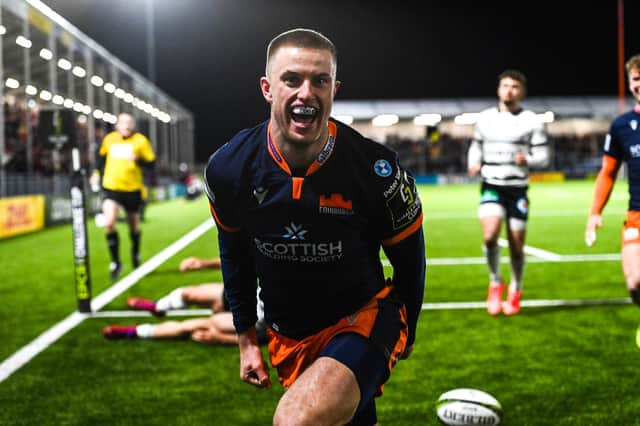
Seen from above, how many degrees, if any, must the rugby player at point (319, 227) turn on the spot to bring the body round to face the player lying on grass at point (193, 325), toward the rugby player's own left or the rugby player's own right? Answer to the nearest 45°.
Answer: approximately 180°

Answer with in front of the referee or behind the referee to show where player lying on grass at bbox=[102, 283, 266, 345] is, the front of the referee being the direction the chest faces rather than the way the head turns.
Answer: in front

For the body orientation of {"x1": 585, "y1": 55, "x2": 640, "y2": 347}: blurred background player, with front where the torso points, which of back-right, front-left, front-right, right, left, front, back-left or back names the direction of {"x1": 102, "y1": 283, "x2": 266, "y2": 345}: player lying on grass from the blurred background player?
right

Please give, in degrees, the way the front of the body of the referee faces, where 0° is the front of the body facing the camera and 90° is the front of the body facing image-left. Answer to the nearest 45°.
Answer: approximately 0°

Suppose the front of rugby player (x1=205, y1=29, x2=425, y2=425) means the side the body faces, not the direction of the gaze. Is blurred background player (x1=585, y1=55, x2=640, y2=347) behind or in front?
behind

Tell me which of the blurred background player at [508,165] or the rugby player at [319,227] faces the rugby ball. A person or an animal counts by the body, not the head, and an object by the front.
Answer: the blurred background player

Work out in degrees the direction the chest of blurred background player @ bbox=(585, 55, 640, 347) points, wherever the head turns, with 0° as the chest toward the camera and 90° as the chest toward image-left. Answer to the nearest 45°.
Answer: approximately 0°

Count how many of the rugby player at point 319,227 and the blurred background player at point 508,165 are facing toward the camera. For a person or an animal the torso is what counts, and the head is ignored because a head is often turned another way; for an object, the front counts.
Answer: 2

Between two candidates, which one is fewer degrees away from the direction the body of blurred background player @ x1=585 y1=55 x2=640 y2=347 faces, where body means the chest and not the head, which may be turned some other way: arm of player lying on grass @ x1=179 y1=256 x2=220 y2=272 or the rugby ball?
the rugby ball

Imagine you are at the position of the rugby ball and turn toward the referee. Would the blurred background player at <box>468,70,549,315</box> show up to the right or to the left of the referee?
right
